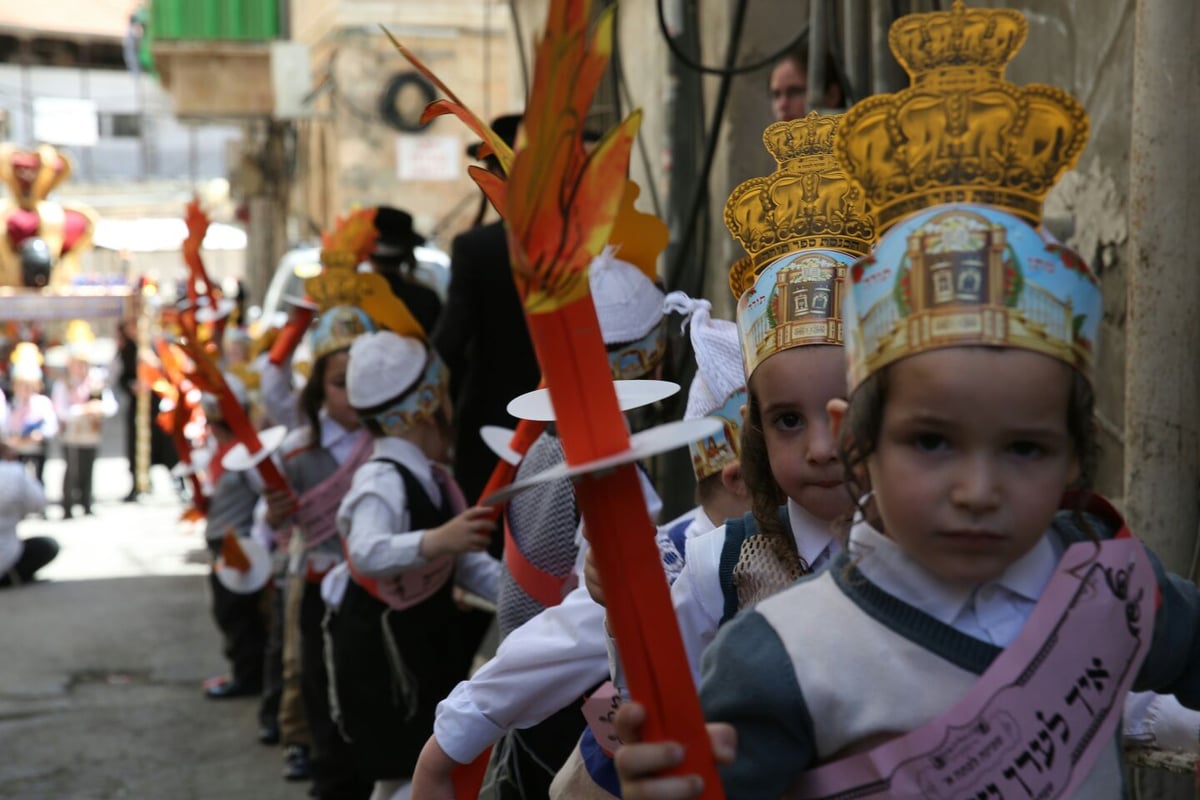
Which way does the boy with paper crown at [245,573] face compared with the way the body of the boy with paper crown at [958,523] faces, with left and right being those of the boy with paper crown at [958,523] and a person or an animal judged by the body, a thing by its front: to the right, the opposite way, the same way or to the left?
to the right

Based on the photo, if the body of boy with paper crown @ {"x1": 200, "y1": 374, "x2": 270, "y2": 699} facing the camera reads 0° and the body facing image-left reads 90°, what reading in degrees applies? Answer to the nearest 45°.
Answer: approximately 90°

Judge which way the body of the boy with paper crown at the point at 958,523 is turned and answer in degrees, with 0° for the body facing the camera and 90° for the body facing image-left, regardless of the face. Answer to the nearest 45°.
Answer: approximately 0°

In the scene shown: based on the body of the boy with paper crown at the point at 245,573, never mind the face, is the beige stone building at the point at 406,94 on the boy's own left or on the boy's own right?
on the boy's own right

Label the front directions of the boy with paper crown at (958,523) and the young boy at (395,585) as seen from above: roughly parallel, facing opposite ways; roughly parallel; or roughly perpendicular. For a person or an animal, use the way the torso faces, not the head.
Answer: roughly perpendicular
